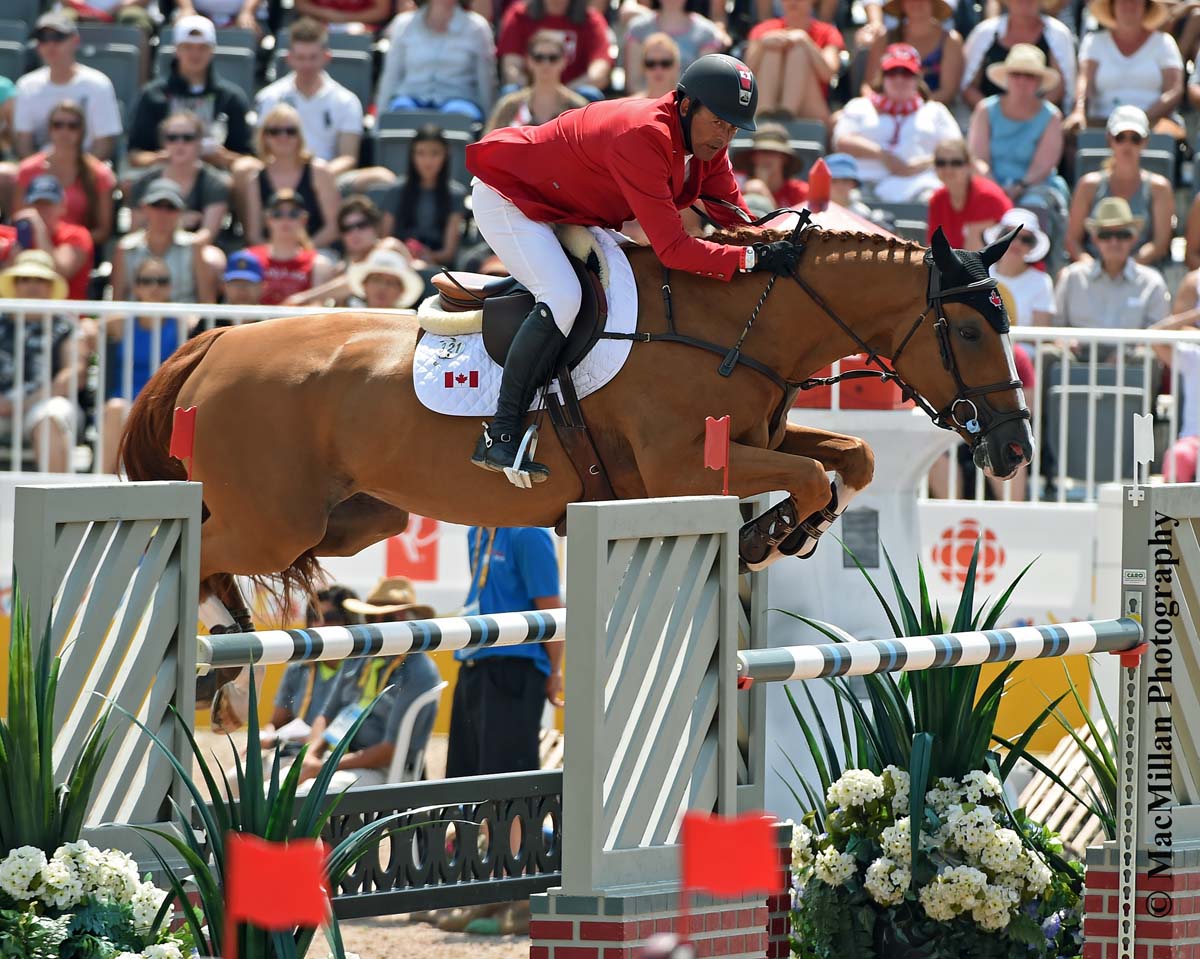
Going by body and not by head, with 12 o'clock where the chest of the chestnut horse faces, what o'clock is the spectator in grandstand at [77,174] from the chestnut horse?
The spectator in grandstand is roughly at 8 o'clock from the chestnut horse.

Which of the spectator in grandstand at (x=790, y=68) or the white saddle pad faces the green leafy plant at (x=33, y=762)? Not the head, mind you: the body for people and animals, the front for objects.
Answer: the spectator in grandstand

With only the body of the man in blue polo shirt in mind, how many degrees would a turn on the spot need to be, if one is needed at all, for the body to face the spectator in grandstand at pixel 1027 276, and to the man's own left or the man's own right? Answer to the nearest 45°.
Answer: approximately 180°

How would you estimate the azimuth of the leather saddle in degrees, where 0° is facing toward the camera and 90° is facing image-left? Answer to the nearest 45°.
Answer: approximately 270°

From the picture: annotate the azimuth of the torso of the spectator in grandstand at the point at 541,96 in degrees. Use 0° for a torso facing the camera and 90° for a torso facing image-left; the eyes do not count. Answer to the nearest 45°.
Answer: approximately 0°

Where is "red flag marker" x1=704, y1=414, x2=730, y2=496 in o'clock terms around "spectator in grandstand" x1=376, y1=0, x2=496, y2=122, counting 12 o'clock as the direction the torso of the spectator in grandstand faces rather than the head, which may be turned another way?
The red flag marker is roughly at 12 o'clock from the spectator in grandstand.

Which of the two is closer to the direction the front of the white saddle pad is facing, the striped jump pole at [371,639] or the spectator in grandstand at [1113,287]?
the spectator in grandstand

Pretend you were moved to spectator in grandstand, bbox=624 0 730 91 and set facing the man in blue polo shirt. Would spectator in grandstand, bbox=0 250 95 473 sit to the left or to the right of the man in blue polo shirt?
right

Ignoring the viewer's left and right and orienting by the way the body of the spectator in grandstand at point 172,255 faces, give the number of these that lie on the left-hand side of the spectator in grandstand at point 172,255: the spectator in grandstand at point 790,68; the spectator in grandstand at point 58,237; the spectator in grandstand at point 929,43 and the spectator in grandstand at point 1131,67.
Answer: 3

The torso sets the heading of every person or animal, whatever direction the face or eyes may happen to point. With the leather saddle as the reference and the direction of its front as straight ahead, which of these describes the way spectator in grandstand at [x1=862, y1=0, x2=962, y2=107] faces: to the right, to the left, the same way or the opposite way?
to the right

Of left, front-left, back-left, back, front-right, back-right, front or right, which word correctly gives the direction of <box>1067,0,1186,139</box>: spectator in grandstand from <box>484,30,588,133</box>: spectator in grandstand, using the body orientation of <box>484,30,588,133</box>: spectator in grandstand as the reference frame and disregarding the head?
left

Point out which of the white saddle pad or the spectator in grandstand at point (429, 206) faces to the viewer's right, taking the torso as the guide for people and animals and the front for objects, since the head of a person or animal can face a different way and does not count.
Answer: the white saddle pad

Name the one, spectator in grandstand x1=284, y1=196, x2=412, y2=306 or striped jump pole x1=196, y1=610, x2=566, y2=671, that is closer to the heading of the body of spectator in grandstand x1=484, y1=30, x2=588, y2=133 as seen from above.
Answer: the striped jump pole
